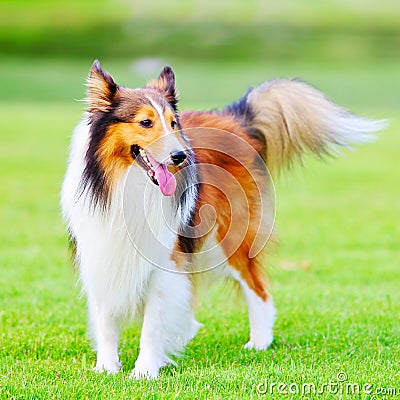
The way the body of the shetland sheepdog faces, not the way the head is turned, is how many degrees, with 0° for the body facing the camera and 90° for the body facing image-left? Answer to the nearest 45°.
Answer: approximately 45°
